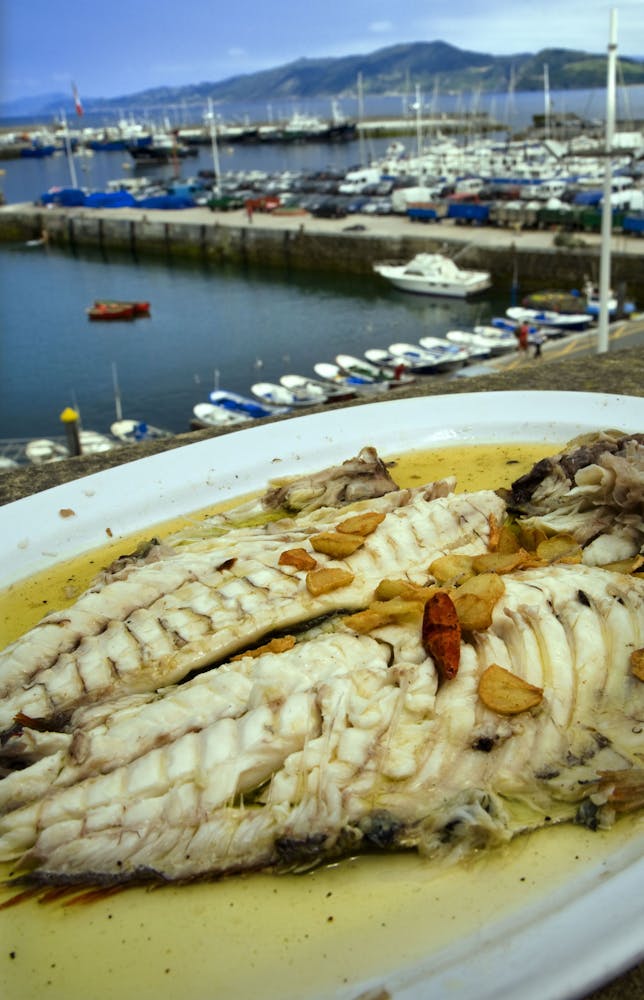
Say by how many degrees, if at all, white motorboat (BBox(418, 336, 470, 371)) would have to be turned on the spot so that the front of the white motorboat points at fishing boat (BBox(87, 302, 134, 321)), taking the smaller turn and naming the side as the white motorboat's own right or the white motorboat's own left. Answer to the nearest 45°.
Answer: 0° — it already faces it

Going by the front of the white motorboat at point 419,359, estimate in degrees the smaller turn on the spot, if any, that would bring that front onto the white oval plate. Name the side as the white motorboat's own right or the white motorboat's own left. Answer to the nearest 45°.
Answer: approximately 135° to the white motorboat's own left

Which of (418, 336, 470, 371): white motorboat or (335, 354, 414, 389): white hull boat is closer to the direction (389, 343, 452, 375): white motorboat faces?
the white hull boat

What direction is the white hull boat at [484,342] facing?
to the viewer's left

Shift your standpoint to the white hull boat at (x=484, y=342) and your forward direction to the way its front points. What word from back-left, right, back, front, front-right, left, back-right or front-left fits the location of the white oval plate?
left

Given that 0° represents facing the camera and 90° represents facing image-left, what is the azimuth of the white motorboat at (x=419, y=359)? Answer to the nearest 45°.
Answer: approximately 135°

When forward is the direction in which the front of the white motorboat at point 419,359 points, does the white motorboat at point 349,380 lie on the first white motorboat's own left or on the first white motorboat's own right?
on the first white motorboat's own left

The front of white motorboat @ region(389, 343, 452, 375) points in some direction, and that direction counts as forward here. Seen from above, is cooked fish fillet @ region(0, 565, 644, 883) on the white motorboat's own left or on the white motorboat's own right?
on the white motorboat's own left

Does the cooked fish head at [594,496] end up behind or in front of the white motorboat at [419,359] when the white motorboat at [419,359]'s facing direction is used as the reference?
behind

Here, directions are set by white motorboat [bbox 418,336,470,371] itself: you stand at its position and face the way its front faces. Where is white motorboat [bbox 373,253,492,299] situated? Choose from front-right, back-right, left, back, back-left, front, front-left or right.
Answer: front-right

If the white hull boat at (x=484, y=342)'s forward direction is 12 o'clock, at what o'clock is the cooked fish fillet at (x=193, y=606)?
The cooked fish fillet is roughly at 9 o'clock from the white hull boat.
